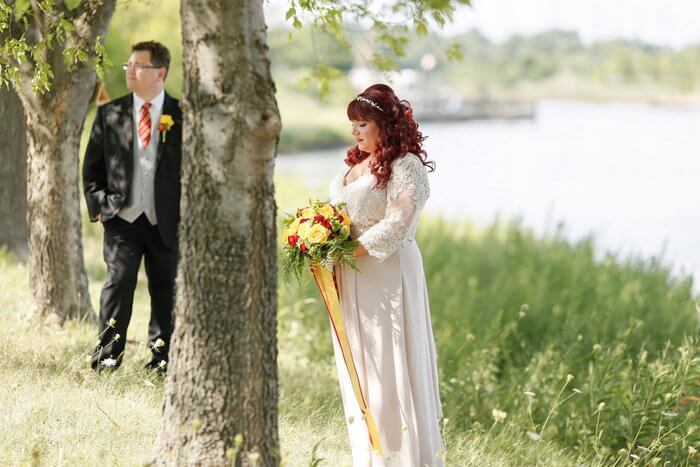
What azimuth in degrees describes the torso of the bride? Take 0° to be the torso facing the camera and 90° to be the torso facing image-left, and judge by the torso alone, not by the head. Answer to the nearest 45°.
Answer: approximately 45°

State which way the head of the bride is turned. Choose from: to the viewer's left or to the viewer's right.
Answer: to the viewer's left

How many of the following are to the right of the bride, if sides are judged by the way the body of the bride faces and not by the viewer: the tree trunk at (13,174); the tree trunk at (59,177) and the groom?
3

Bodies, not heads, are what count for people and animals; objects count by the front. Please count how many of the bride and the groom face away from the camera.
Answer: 0

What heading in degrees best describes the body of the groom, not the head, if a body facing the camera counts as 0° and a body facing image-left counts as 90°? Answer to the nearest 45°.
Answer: approximately 0°

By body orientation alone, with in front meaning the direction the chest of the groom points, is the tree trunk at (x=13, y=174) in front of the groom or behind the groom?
behind

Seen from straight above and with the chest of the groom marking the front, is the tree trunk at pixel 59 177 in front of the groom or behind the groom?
behind

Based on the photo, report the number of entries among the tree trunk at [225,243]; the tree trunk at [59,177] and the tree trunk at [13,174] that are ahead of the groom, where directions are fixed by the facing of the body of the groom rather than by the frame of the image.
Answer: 1

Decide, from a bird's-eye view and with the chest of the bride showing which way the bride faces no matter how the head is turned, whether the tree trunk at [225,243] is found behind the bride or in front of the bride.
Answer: in front

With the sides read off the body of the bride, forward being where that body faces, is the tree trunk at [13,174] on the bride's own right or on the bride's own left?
on the bride's own right

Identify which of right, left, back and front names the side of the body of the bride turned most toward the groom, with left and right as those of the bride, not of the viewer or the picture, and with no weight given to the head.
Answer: right
